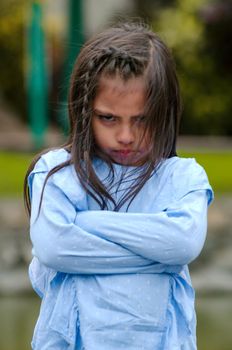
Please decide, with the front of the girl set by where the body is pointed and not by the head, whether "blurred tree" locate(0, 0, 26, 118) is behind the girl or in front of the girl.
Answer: behind

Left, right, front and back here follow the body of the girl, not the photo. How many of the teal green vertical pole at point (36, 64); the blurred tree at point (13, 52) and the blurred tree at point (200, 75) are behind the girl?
3

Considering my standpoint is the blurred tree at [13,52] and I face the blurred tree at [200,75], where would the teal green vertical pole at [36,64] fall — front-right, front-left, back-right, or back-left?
front-right

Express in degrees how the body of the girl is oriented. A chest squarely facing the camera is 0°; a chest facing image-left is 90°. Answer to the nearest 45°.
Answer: approximately 0°

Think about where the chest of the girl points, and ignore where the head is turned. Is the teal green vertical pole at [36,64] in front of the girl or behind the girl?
behind

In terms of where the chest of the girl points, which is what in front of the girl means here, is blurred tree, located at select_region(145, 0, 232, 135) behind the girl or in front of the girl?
behind
